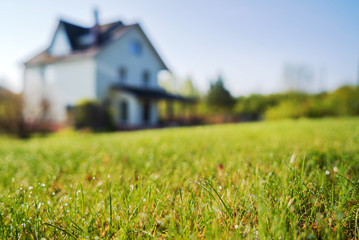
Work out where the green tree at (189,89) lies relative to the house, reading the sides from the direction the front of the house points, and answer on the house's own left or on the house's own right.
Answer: on the house's own left

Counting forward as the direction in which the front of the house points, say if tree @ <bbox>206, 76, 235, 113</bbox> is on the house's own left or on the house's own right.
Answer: on the house's own left

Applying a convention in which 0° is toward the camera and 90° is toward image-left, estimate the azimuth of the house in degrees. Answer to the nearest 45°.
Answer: approximately 315°

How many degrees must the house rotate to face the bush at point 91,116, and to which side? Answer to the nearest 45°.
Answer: approximately 45° to its right
